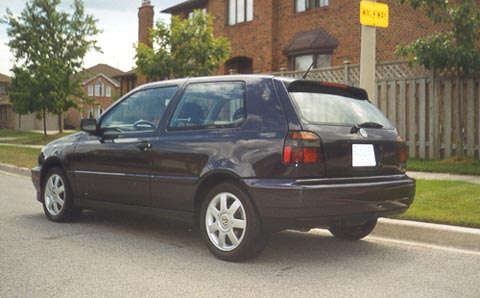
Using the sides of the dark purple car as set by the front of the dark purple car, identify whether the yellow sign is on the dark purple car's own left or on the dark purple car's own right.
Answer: on the dark purple car's own right

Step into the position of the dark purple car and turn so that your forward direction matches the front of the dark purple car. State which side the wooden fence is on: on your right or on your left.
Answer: on your right

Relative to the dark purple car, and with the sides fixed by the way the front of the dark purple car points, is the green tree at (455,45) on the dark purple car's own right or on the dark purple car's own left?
on the dark purple car's own right

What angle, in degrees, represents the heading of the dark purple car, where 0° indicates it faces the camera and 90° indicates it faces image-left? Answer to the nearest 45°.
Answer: approximately 135°
